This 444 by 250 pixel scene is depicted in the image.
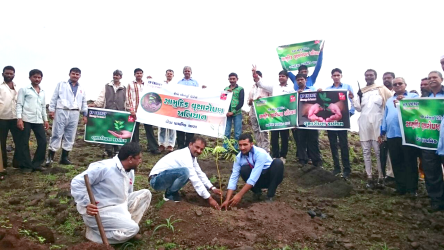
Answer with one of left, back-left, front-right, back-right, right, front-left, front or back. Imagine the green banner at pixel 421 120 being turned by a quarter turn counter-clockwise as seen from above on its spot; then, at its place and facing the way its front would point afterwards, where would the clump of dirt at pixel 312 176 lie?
back

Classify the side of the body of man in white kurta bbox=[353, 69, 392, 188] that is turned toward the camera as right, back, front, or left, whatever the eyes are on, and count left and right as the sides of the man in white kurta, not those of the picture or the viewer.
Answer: front

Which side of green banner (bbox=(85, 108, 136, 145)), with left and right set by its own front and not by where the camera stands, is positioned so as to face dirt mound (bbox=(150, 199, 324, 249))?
front

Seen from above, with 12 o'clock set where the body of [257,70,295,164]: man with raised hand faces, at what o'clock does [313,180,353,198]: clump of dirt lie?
The clump of dirt is roughly at 11 o'clock from the man with raised hand.

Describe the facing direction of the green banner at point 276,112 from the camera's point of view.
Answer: facing the viewer

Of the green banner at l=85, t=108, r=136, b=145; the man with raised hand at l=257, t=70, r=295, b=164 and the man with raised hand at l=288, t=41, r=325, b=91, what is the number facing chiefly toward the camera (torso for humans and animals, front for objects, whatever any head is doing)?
3

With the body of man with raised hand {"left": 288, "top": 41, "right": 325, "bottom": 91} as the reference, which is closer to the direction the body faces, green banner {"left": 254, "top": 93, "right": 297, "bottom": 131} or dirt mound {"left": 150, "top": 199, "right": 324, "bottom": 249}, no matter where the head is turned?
the dirt mound

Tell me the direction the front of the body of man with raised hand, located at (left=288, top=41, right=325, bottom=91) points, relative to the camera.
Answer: toward the camera

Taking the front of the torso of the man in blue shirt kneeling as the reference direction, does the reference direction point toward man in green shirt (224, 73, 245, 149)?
no

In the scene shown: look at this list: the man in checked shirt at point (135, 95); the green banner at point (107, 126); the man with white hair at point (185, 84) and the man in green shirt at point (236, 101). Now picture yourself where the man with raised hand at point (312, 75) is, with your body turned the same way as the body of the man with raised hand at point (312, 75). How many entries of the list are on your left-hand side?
0

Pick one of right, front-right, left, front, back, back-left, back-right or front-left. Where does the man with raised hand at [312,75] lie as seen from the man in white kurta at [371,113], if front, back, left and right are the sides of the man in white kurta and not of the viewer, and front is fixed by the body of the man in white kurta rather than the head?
back-right

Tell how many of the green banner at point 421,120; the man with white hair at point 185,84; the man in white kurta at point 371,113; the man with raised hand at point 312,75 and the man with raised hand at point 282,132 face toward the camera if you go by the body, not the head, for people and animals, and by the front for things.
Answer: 5

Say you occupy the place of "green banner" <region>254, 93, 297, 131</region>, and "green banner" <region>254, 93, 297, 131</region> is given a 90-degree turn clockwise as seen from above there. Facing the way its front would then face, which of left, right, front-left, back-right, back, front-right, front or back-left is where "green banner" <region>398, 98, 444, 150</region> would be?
back-left

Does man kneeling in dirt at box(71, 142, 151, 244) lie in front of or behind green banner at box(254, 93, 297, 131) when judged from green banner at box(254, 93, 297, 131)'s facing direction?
in front

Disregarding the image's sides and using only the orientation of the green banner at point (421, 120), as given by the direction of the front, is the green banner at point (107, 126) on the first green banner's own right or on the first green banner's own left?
on the first green banner's own right

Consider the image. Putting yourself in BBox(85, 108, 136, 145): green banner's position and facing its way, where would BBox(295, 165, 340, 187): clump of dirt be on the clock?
The clump of dirt is roughly at 10 o'clock from the green banner.
